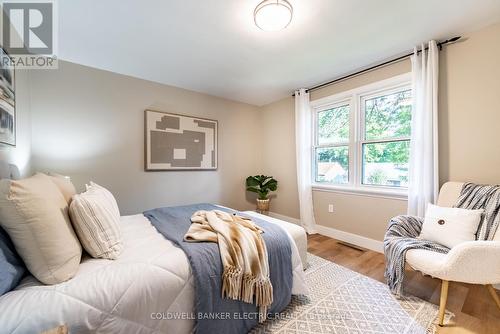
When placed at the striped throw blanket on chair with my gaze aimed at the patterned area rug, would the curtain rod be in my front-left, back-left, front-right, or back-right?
back-right

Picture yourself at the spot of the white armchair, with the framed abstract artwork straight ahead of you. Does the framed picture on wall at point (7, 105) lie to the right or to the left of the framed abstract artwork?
left

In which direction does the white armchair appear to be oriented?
to the viewer's left

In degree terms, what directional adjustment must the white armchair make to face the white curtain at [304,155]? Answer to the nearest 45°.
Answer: approximately 45° to its right
